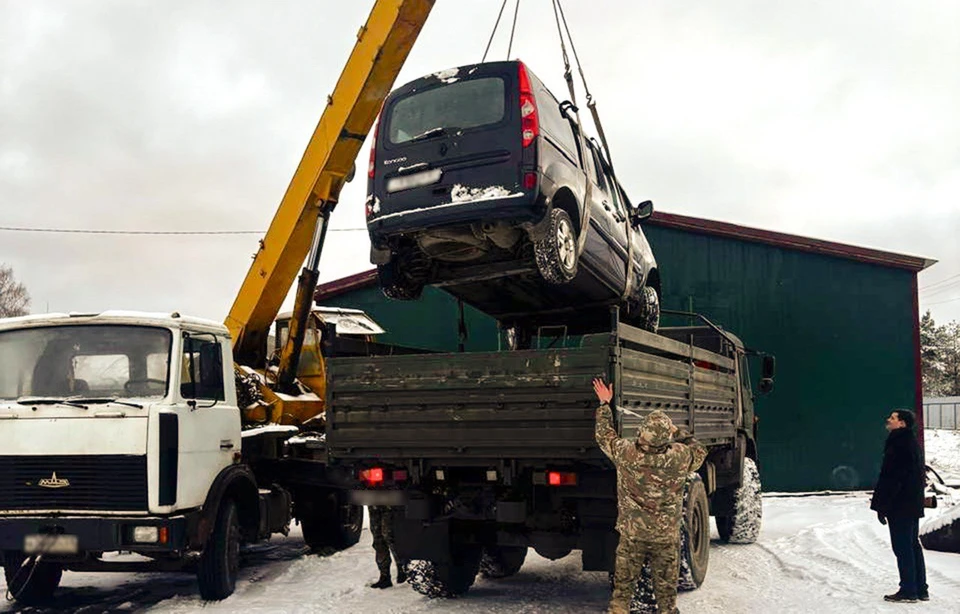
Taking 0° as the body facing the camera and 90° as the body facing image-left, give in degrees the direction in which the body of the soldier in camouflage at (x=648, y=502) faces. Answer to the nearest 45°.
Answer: approximately 180°

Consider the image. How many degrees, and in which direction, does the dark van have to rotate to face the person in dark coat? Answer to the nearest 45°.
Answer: approximately 45° to its right

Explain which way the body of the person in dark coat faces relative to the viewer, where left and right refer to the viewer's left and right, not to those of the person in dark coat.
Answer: facing to the left of the viewer

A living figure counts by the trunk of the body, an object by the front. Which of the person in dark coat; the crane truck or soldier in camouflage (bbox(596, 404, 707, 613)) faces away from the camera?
the soldier in camouflage

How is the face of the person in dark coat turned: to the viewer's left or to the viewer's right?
to the viewer's left

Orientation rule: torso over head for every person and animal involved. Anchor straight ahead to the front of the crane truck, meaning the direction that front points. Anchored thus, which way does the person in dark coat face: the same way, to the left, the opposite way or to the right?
to the right

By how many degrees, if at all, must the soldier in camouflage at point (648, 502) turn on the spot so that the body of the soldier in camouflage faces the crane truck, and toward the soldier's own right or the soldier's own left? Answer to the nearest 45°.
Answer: approximately 90° to the soldier's own left

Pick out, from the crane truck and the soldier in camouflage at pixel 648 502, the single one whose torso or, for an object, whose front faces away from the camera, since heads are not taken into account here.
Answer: the soldier in camouflage

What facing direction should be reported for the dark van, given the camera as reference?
facing away from the viewer and to the right of the viewer

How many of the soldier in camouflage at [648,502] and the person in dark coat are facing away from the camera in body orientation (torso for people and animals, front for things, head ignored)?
1
